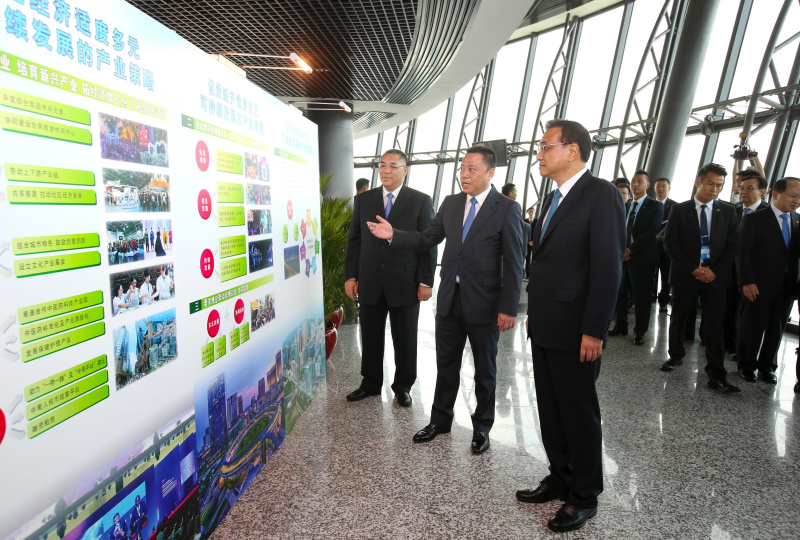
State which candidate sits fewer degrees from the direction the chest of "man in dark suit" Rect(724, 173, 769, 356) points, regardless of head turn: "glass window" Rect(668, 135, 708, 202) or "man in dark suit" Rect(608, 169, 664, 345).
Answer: the man in dark suit

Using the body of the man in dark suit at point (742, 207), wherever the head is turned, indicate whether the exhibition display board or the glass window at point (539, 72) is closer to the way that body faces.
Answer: the exhibition display board

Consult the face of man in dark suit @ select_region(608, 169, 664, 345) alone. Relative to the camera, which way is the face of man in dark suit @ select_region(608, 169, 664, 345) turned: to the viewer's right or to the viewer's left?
to the viewer's left

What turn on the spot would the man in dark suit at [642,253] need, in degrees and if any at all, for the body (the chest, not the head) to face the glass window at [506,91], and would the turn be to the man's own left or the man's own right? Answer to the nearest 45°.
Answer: approximately 90° to the man's own right

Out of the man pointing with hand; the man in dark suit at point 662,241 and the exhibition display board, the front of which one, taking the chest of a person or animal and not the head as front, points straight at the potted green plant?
the man in dark suit

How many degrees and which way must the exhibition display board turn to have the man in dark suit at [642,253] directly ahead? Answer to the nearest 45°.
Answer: approximately 45° to its left

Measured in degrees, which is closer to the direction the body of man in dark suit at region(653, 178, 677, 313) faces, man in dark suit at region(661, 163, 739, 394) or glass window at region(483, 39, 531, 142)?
the man in dark suit

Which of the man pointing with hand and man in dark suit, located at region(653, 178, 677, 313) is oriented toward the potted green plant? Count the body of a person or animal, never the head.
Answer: the man in dark suit

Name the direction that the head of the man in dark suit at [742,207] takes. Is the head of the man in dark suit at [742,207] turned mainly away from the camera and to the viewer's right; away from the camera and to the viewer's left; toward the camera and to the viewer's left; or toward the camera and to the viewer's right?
toward the camera and to the viewer's left
